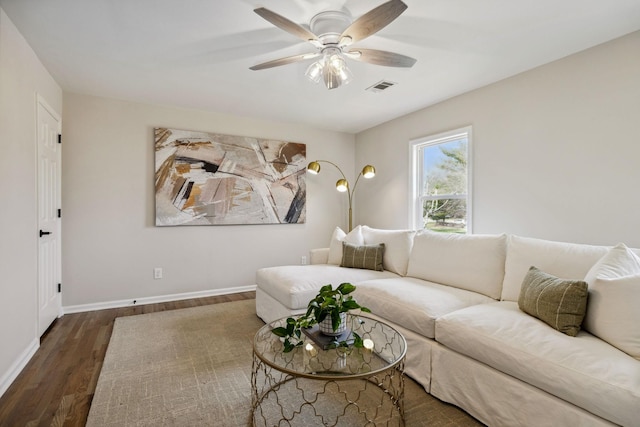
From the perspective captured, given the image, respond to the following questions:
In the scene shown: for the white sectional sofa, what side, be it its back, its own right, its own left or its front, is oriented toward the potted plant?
front

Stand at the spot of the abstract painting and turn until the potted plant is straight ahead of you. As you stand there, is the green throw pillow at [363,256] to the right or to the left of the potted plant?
left

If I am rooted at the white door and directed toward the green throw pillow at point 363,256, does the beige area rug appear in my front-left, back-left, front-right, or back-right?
front-right

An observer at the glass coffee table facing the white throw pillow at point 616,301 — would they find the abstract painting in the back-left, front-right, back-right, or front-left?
back-left

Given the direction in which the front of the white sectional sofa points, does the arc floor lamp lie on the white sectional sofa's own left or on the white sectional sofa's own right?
on the white sectional sofa's own right

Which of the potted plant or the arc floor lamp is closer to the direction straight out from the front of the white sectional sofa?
the potted plant

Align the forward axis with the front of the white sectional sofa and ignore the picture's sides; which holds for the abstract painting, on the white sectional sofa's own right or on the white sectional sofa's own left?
on the white sectional sofa's own right

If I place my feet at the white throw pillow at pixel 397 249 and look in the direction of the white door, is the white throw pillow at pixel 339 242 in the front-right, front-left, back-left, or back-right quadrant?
front-right

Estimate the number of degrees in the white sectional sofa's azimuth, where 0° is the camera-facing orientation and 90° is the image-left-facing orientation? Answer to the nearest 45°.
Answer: approximately 45°

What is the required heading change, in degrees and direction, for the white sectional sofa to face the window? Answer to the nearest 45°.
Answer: approximately 135° to its right

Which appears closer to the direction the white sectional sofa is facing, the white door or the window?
the white door

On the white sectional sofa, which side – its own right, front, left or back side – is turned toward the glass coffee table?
front
